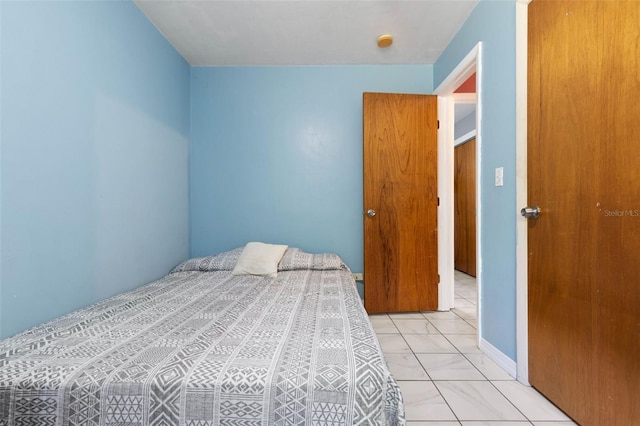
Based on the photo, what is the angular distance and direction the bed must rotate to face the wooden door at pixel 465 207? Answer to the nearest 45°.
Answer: approximately 135° to its left

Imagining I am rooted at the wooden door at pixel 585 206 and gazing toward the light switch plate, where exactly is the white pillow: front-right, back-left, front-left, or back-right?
front-left

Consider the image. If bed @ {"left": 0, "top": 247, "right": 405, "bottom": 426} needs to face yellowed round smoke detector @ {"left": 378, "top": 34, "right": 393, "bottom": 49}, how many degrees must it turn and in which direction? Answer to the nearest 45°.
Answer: approximately 135° to its left

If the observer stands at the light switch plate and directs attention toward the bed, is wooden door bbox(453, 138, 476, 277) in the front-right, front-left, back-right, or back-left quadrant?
back-right

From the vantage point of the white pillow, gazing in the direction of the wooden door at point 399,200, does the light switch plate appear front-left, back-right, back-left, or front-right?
front-right

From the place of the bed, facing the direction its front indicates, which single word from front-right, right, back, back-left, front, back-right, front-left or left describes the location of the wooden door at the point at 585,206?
left

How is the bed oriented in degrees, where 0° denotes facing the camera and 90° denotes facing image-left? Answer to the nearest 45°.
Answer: approximately 0°
